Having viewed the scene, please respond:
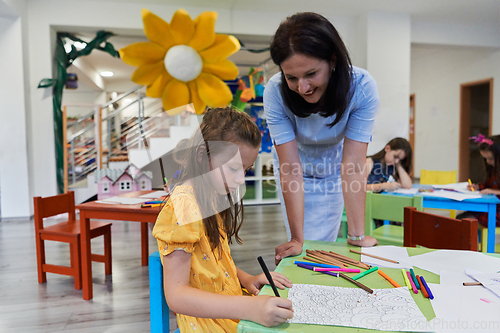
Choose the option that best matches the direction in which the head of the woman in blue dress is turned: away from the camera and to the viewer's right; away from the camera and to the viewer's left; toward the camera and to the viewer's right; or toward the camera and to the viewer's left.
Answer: toward the camera and to the viewer's left

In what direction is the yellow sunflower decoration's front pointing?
toward the camera

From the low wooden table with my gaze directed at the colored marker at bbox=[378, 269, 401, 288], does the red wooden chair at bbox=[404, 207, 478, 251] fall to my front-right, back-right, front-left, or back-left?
front-left

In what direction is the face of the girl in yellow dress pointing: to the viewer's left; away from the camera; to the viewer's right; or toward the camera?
to the viewer's right

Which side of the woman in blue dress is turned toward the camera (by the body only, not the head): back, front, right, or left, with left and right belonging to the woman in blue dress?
front

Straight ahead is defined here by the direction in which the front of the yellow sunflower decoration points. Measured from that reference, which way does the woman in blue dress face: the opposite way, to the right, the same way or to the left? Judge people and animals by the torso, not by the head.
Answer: the same way

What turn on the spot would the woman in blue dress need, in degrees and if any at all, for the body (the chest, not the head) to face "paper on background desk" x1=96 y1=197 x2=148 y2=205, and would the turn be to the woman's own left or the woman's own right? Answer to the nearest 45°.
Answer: approximately 135° to the woman's own right

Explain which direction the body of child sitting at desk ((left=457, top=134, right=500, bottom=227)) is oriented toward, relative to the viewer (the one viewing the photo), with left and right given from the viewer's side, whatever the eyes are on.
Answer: facing the viewer and to the left of the viewer

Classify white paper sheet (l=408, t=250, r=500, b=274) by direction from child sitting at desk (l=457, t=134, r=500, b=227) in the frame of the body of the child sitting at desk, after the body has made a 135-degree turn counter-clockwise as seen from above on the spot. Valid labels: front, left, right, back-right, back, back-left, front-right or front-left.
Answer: right

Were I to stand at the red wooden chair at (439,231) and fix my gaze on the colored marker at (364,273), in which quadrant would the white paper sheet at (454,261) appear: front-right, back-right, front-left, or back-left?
front-left

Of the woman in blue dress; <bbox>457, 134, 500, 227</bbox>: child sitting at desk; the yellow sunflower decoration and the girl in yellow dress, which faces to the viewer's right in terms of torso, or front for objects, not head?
the girl in yellow dress

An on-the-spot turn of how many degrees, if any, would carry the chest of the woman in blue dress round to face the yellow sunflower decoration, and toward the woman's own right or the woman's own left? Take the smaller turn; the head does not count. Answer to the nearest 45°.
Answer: approximately 135° to the woman's own right

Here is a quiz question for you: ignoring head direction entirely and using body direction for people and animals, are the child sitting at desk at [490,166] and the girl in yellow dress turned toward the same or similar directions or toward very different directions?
very different directions

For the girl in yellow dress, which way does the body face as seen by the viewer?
to the viewer's right

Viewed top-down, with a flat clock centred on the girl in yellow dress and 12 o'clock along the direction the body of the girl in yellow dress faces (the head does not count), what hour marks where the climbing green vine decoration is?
The climbing green vine decoration is roughly at 8 o'clock from the girl in yellow dress.

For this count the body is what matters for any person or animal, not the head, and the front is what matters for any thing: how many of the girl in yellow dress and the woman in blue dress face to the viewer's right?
1
